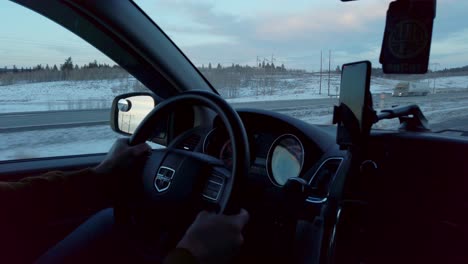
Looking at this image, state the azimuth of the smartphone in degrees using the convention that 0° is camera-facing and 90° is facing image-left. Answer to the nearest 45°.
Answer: approximately 45°
